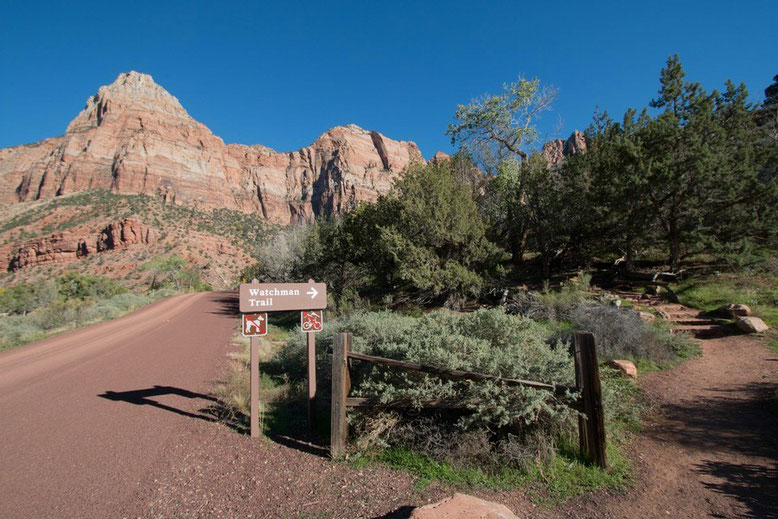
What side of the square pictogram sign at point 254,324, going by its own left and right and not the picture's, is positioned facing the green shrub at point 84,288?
back

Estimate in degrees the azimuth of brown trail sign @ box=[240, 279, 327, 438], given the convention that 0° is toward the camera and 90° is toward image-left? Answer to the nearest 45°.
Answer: approximately 0°

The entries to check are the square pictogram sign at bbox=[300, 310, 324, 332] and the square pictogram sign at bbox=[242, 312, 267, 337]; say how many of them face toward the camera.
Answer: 2

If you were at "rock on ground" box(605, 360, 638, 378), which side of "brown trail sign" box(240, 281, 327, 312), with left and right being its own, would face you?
left

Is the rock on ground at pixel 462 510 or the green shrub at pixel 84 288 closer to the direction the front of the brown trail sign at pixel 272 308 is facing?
the rock on ground

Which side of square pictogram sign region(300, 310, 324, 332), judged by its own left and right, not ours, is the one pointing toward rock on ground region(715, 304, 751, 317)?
left

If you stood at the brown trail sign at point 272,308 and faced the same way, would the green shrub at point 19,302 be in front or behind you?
behind

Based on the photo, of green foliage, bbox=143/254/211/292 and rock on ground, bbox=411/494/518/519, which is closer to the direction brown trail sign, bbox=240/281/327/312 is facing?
the rock on ground
